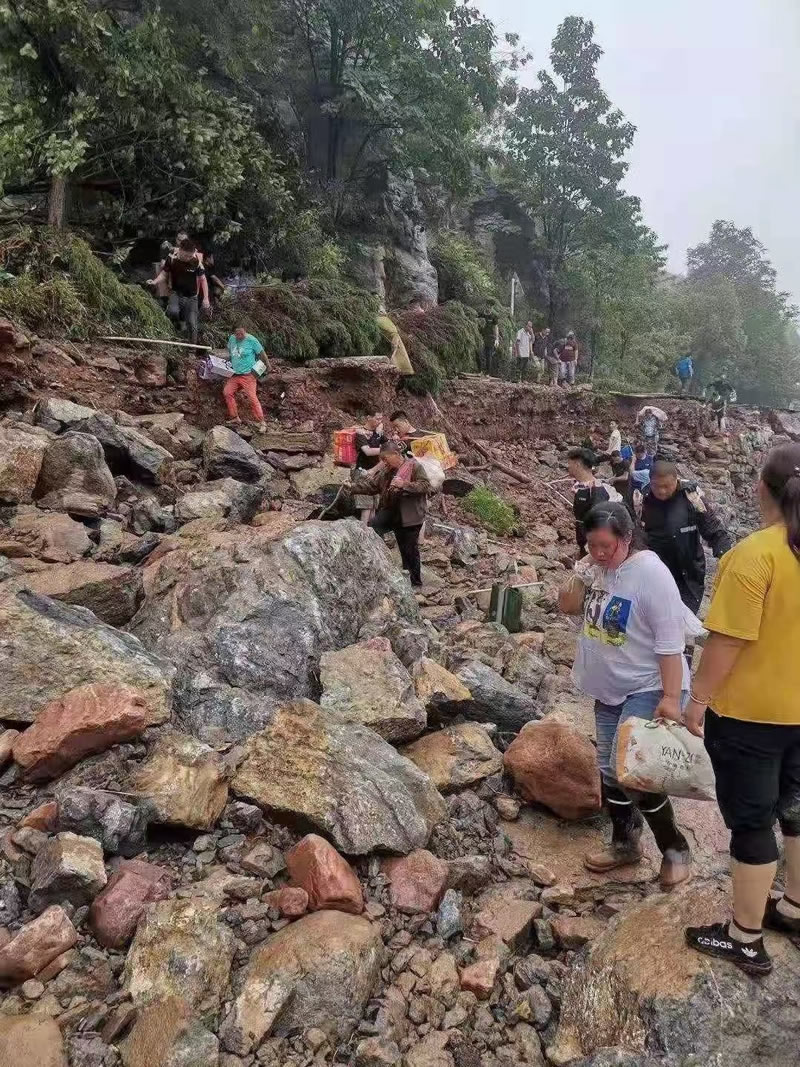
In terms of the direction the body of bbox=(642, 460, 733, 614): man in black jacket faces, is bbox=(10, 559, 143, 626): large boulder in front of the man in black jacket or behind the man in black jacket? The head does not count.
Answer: in front

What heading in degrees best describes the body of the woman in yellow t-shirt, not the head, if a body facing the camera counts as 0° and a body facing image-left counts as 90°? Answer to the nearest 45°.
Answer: approximately 135°

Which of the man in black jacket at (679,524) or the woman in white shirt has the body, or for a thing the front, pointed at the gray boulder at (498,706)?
the man in black jacket

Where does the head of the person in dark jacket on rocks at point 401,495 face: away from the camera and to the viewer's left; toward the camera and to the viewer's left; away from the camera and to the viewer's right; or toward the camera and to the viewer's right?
toward the camera and to the viewer's left

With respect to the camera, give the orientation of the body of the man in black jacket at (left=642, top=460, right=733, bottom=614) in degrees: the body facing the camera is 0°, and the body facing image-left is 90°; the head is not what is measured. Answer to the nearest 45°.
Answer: approximately 45°

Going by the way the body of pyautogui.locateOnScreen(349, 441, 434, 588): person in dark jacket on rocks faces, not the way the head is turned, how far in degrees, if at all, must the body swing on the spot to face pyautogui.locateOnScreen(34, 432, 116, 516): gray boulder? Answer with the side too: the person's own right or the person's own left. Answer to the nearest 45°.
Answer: approximately 45° to the person's own right

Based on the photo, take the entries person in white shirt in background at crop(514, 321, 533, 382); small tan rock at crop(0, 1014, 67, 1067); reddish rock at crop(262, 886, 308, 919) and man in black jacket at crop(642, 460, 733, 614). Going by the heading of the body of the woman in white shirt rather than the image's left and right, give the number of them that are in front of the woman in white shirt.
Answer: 2

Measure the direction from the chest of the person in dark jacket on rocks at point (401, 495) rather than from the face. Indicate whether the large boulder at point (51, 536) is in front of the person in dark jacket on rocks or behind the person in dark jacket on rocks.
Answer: in front

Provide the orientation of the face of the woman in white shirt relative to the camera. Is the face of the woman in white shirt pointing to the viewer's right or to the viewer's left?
to the viewer's left

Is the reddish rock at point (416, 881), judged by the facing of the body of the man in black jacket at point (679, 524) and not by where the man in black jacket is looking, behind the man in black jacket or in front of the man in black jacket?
in front

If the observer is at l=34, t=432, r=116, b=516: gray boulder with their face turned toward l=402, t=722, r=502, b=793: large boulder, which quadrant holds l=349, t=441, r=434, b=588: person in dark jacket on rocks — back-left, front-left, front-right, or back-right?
front-left

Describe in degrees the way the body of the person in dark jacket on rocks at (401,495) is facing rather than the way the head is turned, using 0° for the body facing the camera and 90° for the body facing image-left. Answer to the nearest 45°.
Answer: approximately 45°

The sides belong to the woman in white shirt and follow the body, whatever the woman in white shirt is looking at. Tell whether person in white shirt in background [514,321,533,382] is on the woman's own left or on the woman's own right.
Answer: on the woman's own right

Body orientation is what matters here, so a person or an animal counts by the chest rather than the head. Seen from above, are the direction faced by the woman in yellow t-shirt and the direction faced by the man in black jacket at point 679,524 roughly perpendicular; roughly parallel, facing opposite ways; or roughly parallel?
roughly perpendicular

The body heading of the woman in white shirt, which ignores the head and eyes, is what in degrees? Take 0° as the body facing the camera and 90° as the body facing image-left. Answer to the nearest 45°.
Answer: approximately 45°
